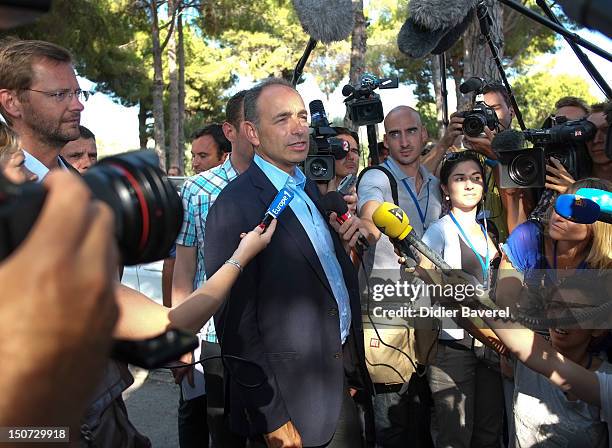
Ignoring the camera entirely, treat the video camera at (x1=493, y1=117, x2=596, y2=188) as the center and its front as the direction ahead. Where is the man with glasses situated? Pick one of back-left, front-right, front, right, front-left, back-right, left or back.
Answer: front

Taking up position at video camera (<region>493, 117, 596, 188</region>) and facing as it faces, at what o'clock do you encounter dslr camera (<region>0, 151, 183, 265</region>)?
dslr camera (<region>0, 151, 183, 265</region>) is roughly at 11 o'clock from video camera (<region>493, 117, 596, 188</region>).

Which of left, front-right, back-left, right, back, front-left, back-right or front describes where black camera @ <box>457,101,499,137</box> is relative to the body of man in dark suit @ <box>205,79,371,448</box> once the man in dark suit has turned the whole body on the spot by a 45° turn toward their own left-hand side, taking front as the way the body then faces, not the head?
front-left

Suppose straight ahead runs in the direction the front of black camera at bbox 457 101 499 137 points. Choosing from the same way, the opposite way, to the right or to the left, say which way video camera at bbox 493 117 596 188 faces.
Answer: the same way

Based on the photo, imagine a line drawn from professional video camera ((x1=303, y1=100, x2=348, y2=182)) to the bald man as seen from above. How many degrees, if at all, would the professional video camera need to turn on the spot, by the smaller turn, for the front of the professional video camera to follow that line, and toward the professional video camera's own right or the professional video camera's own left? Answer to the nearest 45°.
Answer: approximately 135° to the professional video camera's own left

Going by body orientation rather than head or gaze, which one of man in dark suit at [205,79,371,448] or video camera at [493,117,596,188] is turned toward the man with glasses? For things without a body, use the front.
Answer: the video camera

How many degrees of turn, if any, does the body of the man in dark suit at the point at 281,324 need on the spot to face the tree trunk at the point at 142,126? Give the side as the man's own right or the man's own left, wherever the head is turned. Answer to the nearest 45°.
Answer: approximately 135° to the man's own left

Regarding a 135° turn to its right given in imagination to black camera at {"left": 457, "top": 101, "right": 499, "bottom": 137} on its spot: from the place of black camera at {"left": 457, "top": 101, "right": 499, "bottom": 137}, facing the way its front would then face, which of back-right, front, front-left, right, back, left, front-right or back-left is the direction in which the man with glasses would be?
back-left

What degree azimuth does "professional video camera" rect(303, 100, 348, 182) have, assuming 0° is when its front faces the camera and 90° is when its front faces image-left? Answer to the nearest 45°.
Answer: approximately 0°

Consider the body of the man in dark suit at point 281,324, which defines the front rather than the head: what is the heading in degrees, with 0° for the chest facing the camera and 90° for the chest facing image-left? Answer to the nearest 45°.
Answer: approximately 315°

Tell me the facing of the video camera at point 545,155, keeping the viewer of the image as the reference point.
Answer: facing the viewer and to the left of the viewer

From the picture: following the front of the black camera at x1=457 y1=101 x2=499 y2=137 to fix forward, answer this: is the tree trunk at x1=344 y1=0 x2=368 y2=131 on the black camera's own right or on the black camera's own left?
on the black camera's own right

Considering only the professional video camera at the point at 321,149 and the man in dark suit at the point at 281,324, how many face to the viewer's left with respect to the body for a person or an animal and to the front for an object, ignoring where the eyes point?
0

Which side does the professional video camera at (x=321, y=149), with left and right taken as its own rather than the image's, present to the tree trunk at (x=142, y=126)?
back

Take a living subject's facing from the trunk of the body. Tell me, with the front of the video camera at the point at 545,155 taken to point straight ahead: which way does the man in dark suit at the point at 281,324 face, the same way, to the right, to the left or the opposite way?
to the left

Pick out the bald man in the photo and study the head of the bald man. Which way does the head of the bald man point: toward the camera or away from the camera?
toward the camera

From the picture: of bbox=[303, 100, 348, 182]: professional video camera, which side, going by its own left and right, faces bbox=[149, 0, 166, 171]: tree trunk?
back

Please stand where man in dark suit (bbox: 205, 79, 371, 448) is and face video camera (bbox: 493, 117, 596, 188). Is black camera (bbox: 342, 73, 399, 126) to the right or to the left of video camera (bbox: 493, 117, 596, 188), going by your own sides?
left
